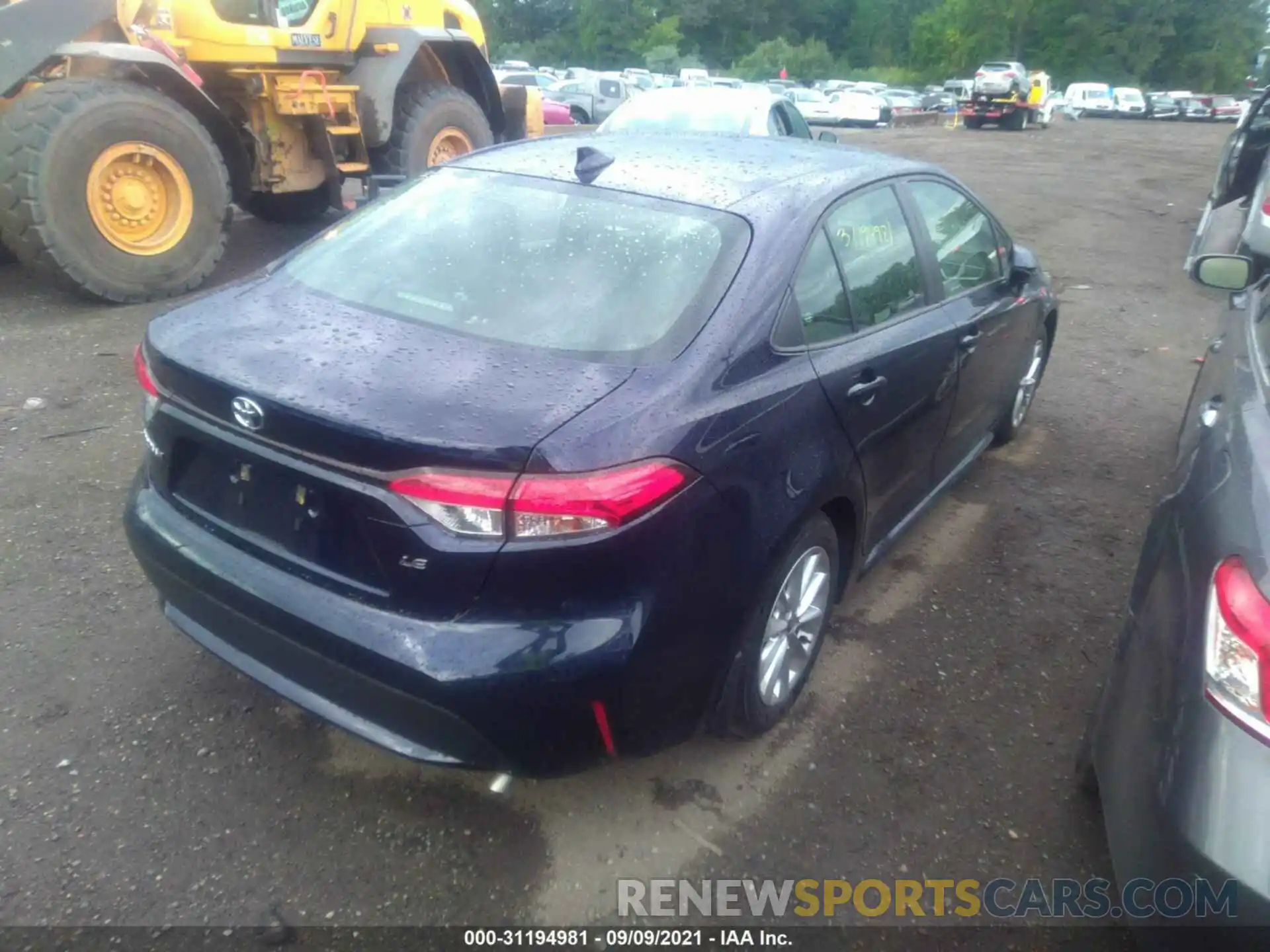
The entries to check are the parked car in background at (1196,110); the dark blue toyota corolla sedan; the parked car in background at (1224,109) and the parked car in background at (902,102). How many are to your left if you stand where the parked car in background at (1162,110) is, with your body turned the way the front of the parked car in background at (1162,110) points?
2

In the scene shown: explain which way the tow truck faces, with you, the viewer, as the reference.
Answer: facing away from the viewer and to the right of the viewer

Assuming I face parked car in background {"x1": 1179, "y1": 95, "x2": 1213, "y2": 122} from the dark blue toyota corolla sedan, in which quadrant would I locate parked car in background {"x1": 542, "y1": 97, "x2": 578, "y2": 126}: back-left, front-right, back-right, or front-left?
front-left

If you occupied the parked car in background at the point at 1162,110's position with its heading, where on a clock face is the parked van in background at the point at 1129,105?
the parked van in background at the point at 1129,105 is roughly at 3 o'clock from the parked car in background at the point at 1162,110.

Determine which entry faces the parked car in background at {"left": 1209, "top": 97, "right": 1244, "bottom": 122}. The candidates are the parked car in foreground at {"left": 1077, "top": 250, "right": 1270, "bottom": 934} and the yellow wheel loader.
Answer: the parked car in foreground at {"left": 1077, "top": 250, "right": 1270, "bottom": 934}

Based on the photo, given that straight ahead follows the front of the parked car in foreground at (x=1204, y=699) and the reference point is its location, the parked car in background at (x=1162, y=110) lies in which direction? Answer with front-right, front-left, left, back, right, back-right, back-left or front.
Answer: front

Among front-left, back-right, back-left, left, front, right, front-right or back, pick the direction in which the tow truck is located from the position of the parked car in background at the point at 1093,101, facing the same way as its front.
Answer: front-right

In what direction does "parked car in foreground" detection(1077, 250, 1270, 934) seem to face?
away from the camera

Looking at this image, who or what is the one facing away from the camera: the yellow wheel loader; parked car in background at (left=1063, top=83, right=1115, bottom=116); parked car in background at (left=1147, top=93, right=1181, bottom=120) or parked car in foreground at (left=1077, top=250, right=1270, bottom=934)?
parked car in foreground at (left=1077, top=250, right=1270, bottom=934)

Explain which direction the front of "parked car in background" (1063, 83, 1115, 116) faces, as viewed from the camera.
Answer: facing the viewer and to the right of the viewer

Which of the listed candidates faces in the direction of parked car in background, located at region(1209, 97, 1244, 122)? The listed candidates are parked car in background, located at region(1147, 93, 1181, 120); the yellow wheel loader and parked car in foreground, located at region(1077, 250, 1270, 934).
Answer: parked car in foreground, located at region(1077, 250, 1270, 934)

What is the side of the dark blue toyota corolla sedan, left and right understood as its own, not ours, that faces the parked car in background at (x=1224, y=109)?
front

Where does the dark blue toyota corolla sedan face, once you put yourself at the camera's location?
facing away from the viewer and to the right of the viewer

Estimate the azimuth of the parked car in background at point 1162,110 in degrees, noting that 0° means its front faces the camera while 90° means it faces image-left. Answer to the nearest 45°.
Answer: approximately 315°

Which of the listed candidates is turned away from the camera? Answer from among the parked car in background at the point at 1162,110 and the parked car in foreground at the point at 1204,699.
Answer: the parked car in foreground at the point at 1204,699

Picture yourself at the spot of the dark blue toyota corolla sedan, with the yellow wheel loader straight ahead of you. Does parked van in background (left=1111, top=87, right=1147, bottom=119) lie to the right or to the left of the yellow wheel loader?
right

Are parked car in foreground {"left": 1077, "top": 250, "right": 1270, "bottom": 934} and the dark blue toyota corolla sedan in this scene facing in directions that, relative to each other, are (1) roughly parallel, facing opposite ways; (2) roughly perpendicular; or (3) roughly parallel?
roughly parallel

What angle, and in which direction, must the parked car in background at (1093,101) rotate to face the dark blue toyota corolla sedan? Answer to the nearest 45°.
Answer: approximately 45° to its right

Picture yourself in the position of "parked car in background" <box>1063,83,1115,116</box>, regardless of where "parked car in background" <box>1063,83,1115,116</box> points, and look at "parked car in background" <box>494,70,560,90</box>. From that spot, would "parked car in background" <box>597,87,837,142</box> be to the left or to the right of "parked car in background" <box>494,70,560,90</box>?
left

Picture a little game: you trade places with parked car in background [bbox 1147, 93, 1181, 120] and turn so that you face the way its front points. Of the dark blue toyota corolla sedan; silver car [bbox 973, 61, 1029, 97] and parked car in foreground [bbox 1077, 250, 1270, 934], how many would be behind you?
0

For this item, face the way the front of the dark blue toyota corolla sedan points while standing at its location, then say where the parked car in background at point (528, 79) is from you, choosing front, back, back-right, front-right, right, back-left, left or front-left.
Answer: front-left
